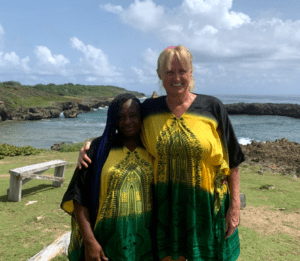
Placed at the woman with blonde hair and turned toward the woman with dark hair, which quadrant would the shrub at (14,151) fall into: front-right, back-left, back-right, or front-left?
front-right

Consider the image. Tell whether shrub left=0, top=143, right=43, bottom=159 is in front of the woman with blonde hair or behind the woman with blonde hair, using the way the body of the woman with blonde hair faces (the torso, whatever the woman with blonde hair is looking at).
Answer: behind

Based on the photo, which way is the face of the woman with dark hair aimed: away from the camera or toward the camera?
toward the camera

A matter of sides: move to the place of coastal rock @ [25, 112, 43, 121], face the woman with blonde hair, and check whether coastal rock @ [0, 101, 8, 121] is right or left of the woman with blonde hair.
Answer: right

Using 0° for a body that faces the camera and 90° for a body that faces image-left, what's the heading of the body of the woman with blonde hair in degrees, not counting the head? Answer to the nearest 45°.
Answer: approximately 0°

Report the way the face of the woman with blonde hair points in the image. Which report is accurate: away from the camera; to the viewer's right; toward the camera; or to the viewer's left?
toward the camera

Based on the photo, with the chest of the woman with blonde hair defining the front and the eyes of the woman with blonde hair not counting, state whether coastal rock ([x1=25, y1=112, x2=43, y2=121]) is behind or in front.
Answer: behind
